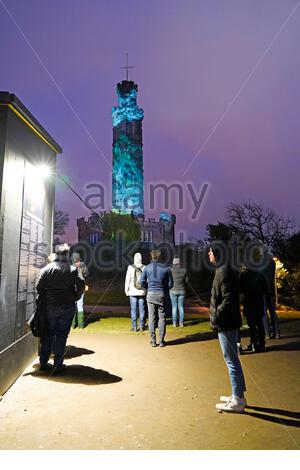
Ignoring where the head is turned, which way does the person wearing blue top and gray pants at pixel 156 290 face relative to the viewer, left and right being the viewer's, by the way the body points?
facing away from the viewer

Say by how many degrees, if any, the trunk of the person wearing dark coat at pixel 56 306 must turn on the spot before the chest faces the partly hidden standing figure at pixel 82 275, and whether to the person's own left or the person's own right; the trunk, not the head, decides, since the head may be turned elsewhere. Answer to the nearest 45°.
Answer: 0° — they already face them

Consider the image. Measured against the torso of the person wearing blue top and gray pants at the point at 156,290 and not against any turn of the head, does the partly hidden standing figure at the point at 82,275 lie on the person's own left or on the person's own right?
on the person's own left

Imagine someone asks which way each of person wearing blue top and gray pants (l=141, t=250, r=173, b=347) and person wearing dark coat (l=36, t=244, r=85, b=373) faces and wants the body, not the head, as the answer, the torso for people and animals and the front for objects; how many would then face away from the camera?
2

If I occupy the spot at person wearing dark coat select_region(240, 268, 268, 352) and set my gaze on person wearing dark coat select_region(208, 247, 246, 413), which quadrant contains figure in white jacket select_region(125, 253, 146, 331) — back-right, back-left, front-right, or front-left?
back-right

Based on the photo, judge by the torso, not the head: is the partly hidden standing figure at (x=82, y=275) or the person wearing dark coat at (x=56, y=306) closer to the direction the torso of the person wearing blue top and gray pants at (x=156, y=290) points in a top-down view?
the partly hidden standing figure

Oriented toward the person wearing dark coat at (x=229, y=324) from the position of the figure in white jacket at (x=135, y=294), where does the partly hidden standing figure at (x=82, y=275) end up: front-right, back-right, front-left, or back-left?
back-right

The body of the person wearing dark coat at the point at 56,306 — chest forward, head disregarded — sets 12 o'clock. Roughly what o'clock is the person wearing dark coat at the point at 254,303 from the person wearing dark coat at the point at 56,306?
the person wearing dark coat at the point at 254,303 is roughly at 3 o'clock from the person wearing dark coat at the point at 56,306.

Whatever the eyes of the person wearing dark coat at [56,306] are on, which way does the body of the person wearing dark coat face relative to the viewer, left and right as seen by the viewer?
facing away from the viewer

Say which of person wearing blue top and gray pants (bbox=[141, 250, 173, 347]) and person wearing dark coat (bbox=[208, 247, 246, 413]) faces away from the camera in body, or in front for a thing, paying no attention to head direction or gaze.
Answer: person wearing blue top and gray pants (bbox=[141, 250, 173, 347])

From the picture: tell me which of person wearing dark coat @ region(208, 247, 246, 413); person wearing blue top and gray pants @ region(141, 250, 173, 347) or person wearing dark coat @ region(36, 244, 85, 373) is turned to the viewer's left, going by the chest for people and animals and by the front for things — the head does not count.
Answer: person wearing dark coat @ region(208, 247, 246, 413)

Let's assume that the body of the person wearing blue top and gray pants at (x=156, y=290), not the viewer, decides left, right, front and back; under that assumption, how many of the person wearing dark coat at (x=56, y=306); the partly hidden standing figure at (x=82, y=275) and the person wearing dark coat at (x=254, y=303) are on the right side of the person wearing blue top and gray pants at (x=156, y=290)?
1

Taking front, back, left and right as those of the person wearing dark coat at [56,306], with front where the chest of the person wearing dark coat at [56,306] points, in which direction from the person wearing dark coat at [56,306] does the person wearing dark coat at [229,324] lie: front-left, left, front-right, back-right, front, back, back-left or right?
back-right

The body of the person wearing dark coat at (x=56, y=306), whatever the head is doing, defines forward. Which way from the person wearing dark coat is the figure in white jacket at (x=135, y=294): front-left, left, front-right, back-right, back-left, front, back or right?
front-right
